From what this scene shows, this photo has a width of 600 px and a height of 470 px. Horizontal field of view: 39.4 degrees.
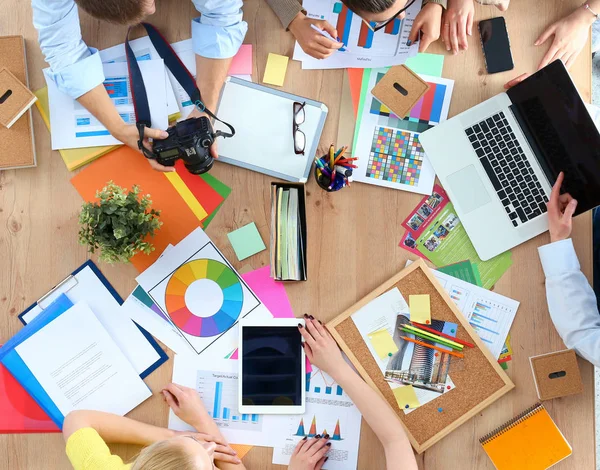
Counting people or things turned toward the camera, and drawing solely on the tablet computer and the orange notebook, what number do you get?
2

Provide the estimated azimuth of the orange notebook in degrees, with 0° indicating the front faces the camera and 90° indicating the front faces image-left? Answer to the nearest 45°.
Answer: approximately 0°

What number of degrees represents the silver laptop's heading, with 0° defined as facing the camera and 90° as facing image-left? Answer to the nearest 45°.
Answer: approximately 45°
